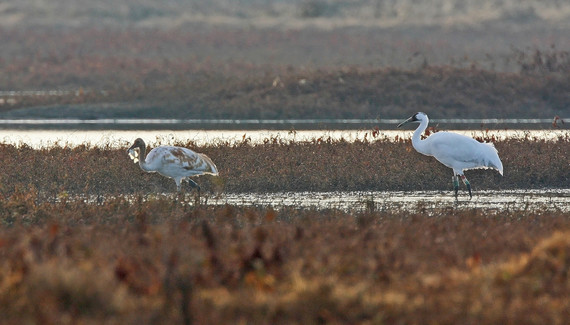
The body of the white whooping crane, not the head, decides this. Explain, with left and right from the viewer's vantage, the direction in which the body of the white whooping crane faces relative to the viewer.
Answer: facing to the left of the viewer

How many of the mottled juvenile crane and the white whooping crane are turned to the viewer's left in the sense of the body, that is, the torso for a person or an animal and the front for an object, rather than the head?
2

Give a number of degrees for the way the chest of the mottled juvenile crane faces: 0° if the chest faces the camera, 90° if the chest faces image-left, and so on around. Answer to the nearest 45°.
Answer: approximately 90°

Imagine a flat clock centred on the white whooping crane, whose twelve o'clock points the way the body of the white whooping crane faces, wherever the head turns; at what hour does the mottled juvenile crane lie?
The mottled juvenile crane is roughly at 11 o'clock from the white whooping crane.

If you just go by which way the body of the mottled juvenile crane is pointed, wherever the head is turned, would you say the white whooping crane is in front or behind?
behind
